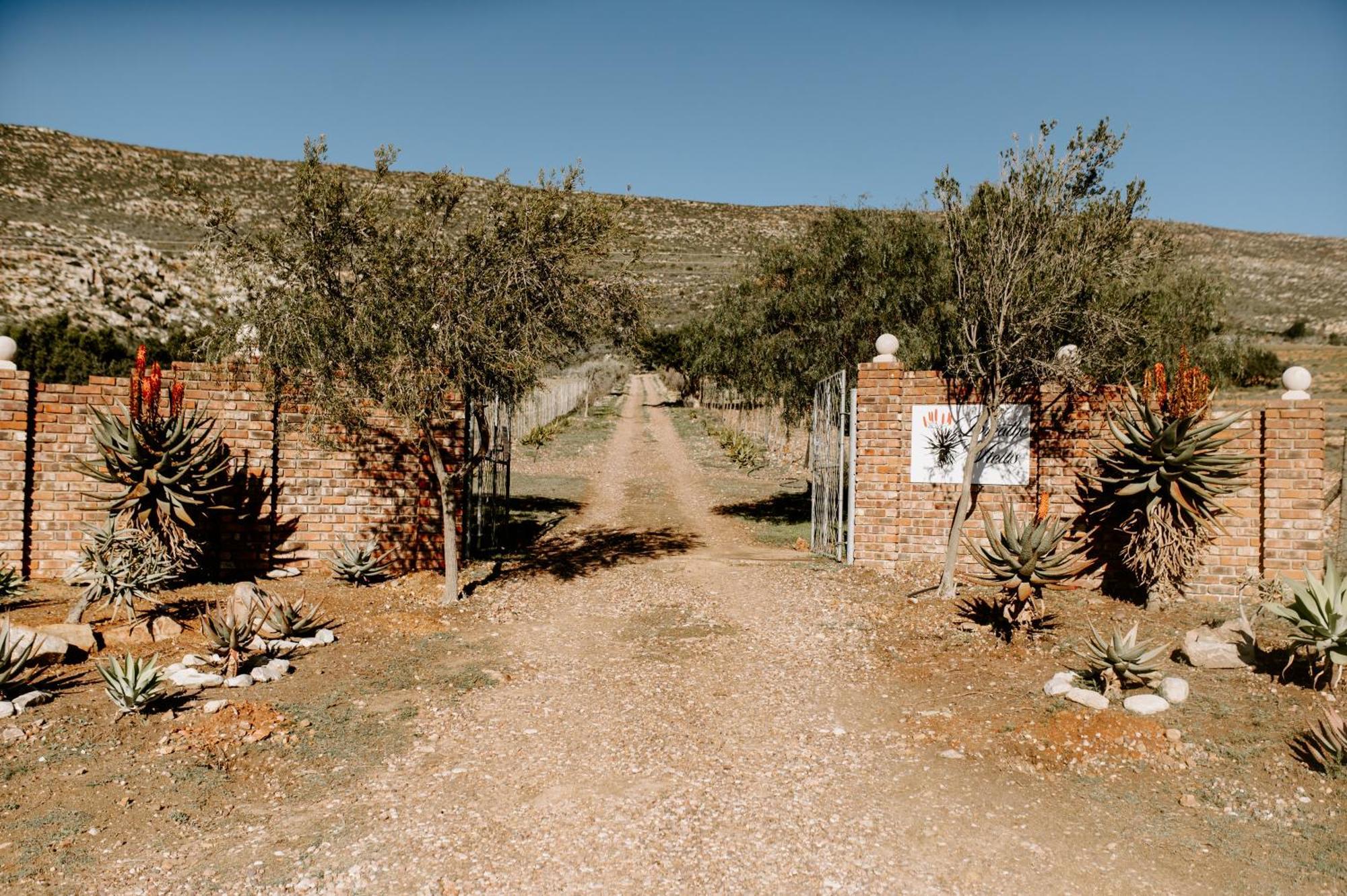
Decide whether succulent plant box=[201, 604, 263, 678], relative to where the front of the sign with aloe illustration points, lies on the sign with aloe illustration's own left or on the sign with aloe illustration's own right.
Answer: on the sign with aloe illustration's own right

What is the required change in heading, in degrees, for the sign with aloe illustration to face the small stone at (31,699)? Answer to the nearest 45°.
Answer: approximately 45° to its right

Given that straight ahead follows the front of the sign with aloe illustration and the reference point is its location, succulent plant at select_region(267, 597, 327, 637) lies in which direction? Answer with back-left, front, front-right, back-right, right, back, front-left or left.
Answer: front-right

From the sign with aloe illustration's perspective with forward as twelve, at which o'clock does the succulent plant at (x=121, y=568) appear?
The succulent plant is roughly at 2 o'clock from the sign with aloe illustration.

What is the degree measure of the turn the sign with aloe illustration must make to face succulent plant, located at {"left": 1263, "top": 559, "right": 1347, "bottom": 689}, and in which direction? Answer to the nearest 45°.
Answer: approximately 45° to its left

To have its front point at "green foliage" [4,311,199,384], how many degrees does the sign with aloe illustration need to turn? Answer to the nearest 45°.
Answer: approximately 90° to its right

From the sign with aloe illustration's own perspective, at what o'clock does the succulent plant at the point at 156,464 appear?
The succulent plant is roughly at 2 o'clock from the sign with aloe illustration.

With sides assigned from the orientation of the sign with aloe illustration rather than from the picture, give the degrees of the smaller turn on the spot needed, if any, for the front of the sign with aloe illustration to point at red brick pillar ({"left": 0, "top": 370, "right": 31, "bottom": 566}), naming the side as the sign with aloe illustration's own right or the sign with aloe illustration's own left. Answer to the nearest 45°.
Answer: approximately 45° to the sign with aloe illustration's own right

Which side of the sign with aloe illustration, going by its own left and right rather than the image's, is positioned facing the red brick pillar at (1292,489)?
left

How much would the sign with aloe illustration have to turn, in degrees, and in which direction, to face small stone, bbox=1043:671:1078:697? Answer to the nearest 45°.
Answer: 0° — it already faces it

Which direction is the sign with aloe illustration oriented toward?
toward the camera

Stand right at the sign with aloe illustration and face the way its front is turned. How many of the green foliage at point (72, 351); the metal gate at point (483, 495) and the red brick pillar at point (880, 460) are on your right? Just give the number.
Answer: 3

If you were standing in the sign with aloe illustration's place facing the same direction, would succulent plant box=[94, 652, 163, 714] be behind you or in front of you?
in front

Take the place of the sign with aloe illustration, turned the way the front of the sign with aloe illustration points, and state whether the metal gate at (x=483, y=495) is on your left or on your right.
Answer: on your right

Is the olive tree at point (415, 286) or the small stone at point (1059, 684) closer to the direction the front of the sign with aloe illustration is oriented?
the small stone
